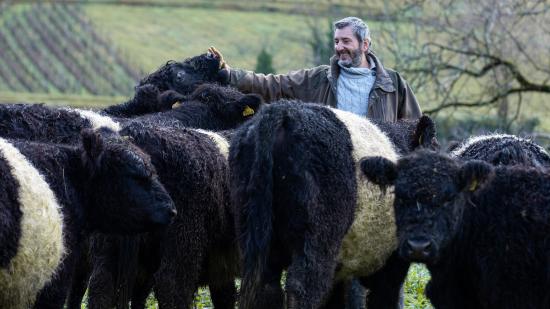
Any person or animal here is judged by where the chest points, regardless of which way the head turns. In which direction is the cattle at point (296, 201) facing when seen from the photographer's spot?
facing away from the viewer and to the right of the viewer

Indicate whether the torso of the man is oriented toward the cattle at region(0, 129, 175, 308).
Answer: yes

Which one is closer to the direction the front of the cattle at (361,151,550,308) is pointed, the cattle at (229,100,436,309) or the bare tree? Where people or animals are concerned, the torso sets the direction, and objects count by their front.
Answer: the cattle

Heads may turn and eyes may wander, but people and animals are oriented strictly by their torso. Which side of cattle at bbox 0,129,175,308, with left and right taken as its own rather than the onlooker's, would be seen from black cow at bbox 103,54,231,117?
left

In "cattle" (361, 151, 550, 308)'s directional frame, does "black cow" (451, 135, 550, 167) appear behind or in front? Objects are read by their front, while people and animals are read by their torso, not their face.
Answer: behind

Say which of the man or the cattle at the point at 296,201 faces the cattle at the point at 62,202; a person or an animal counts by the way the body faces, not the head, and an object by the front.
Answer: the man

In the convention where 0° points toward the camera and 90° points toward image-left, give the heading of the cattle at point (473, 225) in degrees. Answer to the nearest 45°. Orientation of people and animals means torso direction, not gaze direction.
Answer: approximately 45°

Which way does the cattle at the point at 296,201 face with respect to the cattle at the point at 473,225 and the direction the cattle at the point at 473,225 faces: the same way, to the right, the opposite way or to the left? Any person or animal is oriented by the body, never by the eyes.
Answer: the opposite way

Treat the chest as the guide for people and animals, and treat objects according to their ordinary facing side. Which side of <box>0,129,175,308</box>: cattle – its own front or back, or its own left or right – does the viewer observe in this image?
right

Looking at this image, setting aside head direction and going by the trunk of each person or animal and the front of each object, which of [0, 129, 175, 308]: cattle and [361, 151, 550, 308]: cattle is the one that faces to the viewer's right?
[0, 129, 175, 308]: cattle

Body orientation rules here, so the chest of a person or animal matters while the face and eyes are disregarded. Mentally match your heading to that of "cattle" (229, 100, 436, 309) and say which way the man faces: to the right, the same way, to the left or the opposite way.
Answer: the opposite way
